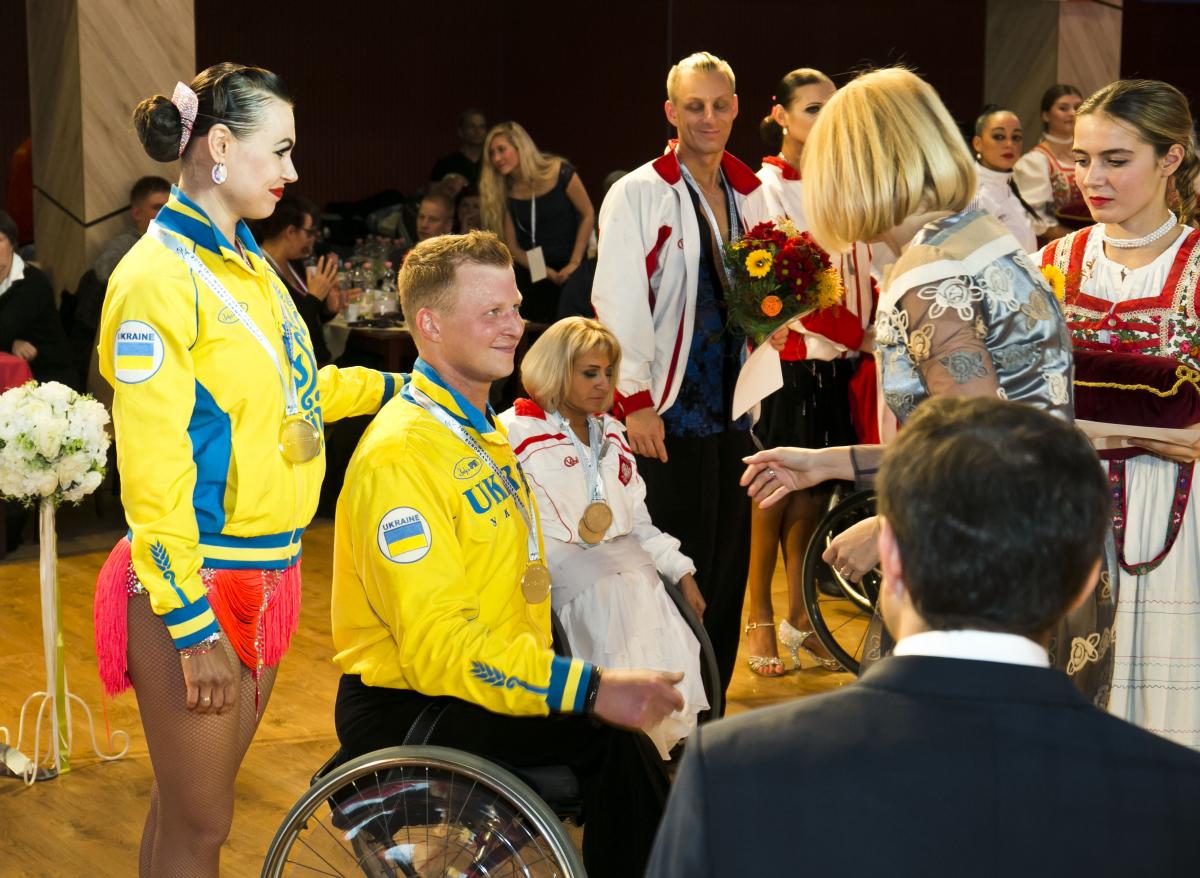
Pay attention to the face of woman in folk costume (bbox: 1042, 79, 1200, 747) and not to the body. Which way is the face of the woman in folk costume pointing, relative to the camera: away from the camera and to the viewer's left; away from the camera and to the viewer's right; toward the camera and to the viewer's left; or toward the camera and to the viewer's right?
toward the camera and to the viewer's left

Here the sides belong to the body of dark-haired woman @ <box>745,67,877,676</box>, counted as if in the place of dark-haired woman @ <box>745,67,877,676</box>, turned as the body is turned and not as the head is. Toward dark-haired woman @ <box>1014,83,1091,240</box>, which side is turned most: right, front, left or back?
left

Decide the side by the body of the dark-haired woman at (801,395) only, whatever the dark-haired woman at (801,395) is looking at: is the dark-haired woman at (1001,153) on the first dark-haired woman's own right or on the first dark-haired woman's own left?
on the first dark-haired woman's own left

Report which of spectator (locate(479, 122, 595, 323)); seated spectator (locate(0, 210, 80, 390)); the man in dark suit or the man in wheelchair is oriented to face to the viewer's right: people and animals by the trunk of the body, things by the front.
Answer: the man in wheelchair

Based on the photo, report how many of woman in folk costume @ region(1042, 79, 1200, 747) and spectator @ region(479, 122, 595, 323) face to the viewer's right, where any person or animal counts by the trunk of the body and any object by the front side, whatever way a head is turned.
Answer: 0

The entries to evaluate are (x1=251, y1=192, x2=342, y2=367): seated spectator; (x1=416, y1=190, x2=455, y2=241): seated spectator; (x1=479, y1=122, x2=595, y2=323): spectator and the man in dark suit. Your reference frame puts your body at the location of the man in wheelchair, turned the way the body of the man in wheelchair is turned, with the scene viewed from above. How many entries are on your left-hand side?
3

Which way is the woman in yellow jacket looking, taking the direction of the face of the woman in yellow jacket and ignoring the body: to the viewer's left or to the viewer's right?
to the viewer's right

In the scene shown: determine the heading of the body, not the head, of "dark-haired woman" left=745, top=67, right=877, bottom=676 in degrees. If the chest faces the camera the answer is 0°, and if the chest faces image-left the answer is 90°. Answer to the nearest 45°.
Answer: approximately 315°

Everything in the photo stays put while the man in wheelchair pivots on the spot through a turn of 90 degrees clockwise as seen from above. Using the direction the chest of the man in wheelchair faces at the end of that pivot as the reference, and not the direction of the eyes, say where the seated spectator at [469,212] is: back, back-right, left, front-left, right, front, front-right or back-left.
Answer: back

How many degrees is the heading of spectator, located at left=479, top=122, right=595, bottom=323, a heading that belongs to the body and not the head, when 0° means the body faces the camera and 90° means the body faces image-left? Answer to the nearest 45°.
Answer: approximately 45°

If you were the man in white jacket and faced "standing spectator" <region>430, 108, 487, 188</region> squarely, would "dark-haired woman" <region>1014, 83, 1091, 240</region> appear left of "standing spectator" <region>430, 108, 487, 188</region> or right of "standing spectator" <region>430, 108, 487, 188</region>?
right

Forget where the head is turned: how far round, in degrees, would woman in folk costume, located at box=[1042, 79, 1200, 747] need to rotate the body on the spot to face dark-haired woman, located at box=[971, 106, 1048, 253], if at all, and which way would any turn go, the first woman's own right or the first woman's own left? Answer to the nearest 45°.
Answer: approximately 135° to the first woman's own right
